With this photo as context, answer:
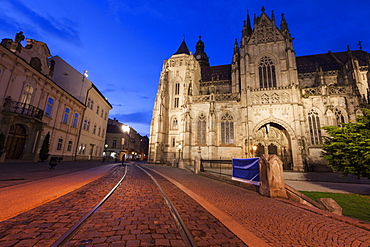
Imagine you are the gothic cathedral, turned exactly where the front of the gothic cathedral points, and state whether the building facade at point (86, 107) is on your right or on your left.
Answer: on your right

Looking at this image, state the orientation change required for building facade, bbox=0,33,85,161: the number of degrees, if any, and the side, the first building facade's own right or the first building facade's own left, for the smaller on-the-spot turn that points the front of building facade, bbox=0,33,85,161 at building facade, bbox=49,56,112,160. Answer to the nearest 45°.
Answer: approximately 90° to the first building facade's own left

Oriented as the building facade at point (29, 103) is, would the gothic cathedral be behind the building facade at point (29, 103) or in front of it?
in front

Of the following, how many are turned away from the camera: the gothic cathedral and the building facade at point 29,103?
0

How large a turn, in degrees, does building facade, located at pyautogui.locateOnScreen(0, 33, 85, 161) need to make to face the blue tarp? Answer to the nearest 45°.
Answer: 0° — it already faces it

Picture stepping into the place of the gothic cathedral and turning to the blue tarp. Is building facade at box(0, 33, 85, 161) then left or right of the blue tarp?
right

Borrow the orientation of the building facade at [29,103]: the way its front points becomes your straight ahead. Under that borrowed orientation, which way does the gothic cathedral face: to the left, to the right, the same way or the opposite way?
to the right

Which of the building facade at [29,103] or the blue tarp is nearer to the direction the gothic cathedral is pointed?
the blue tarp

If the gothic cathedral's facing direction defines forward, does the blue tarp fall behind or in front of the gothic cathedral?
in front

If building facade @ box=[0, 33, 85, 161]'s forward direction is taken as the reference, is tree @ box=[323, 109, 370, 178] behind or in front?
in front

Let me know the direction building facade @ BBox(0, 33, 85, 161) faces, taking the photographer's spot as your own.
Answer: facing the viewer and to the right of the viewer

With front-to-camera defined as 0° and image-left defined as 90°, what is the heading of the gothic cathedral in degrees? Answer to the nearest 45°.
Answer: approximately 0°
